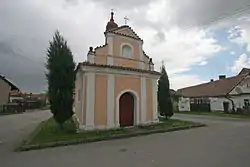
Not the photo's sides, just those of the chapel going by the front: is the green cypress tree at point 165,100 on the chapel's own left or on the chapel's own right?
on the chapel's own left

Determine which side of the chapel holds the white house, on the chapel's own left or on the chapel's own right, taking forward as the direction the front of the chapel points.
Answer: on the chapel's own left

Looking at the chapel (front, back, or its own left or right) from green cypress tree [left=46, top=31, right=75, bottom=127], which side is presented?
right

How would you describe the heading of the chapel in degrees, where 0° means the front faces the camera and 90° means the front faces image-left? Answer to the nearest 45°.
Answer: approximately 315°
